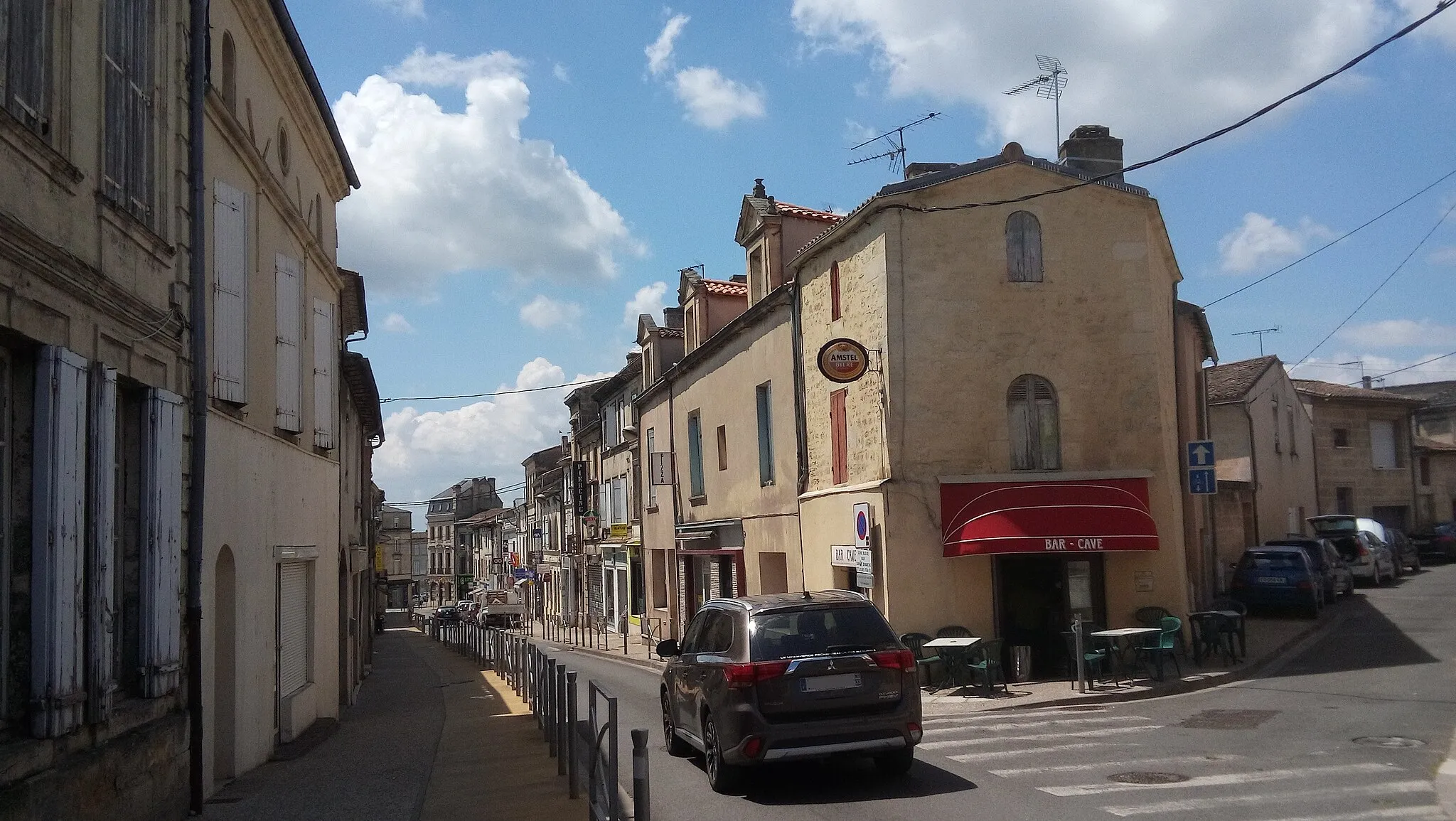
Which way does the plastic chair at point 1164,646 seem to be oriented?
to the viewer's left

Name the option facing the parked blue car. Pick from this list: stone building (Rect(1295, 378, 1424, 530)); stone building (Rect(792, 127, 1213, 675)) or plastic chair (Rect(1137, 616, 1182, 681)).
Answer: stone building (Rect(1295, 378, 1424, 530))

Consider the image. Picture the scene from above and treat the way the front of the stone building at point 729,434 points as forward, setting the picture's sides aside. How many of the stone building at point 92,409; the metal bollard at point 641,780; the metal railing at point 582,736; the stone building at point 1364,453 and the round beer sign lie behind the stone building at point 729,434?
1

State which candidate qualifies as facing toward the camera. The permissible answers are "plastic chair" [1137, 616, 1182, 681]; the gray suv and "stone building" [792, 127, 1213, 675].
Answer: the stone building

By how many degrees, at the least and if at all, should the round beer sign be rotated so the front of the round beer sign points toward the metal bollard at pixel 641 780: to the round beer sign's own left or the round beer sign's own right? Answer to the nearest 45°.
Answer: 0° — it already faces it

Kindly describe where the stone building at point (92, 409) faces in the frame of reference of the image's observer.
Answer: facing the viewer and to the right of the viewer

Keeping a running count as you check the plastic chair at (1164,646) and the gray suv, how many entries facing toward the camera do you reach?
0

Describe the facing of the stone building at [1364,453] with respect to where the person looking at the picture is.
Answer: facing the viewer

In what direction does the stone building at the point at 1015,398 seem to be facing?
toward the camera

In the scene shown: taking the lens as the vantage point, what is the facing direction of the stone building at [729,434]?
facing the viewer and to the left of the viewer

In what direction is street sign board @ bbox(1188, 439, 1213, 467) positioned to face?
toward the camera

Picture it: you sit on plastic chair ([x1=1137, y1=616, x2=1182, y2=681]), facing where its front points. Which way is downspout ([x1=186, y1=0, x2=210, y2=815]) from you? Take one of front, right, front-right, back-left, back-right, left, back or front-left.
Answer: front-left

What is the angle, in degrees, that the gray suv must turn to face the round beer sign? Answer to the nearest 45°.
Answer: approximately 45° to its right

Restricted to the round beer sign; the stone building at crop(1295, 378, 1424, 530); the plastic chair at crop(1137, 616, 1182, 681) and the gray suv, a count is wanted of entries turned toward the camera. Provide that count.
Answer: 2

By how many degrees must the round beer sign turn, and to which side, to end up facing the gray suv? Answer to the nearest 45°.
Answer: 0° — it already faces it
